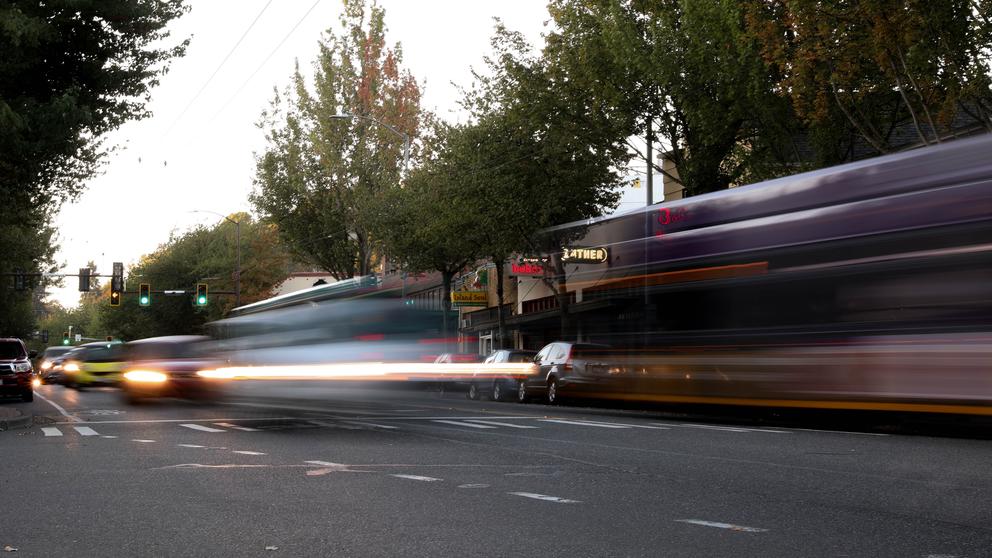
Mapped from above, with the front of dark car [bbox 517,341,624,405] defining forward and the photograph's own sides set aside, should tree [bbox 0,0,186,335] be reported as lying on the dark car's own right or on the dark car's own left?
on the dark car's own left

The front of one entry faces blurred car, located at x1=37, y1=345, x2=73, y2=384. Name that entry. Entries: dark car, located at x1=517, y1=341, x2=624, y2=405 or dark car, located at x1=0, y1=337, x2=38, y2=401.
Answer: dark car, located at x1=517, y1=341, x2=624, y2=405

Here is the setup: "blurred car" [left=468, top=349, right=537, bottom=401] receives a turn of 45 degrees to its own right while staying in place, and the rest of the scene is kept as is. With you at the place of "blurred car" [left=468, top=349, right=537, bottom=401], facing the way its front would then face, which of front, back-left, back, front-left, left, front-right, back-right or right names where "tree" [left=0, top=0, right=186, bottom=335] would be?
back-left

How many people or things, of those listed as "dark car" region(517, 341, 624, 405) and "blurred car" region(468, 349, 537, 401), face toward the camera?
0

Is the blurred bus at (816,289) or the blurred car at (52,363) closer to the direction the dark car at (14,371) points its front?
the blurred bus

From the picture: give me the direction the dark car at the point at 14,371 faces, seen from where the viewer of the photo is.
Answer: facing the viewer and to the right of the viewer

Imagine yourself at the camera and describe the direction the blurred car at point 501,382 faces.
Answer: facing away from the viewer and to the left of the viewer

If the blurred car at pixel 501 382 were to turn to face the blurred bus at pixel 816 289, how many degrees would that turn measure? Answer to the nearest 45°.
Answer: approximately 135° to its left

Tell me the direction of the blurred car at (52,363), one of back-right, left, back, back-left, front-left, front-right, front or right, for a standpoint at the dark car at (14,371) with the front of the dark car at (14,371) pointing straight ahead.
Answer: back-left

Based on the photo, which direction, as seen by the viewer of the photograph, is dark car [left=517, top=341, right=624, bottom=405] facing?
facing away from the viewer and to the left of the viewer
